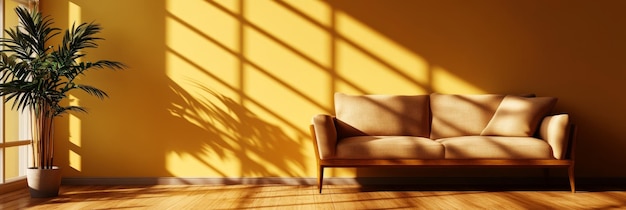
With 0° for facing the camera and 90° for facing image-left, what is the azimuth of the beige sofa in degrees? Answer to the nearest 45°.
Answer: approximately 0°

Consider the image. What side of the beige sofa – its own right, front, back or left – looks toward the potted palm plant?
right
